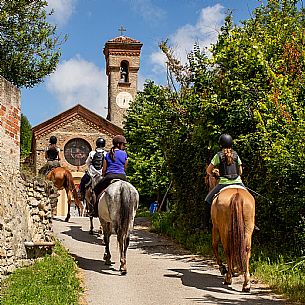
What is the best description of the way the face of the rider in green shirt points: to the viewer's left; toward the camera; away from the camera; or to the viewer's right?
away from the camera

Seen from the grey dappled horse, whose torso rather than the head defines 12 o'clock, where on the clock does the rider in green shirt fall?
The rider in green shirt is roughly at 4 o'clock from the grey dappled horse.

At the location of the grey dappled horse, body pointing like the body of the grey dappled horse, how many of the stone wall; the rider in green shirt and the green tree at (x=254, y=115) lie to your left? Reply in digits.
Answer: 1

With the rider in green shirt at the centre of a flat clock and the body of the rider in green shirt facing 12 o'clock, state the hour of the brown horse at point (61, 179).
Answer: The brown horse is roughly at 11 o'clock from the rider in green shirt.

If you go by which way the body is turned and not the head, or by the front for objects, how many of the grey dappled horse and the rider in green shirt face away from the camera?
2

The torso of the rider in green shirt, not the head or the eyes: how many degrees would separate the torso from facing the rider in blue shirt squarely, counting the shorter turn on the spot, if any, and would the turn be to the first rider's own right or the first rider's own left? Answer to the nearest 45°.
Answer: approximately 45° to the first rider's own left

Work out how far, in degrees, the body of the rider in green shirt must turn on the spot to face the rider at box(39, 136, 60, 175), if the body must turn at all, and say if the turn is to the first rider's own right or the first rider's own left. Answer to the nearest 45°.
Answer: approximately 45° to the first rider's own left

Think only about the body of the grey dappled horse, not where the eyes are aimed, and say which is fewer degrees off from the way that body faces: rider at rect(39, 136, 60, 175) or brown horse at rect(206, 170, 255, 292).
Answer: the rider

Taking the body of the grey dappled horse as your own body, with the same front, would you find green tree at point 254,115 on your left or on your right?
on your right

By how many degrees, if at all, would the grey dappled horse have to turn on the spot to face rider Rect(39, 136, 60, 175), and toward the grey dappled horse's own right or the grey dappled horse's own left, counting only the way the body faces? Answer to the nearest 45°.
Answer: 0° — it already faces them

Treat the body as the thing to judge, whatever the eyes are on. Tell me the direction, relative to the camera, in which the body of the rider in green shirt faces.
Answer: away from the camera

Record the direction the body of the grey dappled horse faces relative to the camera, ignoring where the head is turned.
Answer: away from the camera
